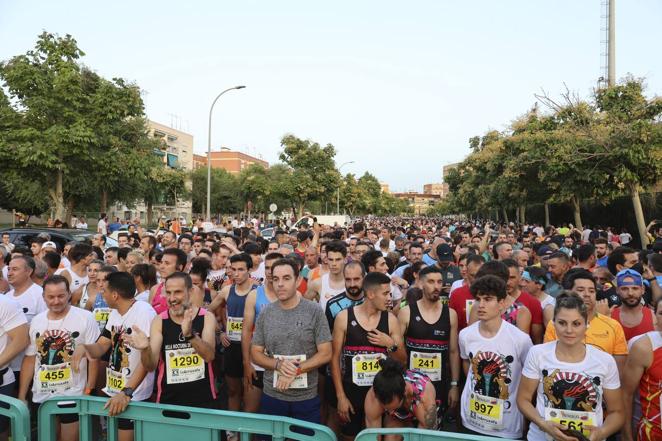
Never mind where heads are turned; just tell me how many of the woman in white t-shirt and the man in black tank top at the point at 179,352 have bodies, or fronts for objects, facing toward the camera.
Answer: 2

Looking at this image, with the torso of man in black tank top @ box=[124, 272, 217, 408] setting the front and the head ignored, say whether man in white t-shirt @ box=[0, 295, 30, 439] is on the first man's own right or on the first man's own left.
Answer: on the first man's own right

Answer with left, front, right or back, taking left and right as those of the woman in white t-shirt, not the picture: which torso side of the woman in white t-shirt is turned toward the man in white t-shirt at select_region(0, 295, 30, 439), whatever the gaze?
right

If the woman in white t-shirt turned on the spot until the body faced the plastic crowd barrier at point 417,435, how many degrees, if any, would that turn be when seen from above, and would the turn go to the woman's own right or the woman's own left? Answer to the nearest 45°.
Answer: approximately 45° to the woman's own right

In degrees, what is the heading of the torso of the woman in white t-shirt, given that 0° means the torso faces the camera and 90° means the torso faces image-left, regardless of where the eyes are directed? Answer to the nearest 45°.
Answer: approximately 0°

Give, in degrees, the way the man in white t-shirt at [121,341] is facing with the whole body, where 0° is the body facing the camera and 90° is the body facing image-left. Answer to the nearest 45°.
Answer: approximately 45°

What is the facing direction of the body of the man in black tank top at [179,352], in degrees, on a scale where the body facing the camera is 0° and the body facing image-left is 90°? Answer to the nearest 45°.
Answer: approximately 0°
